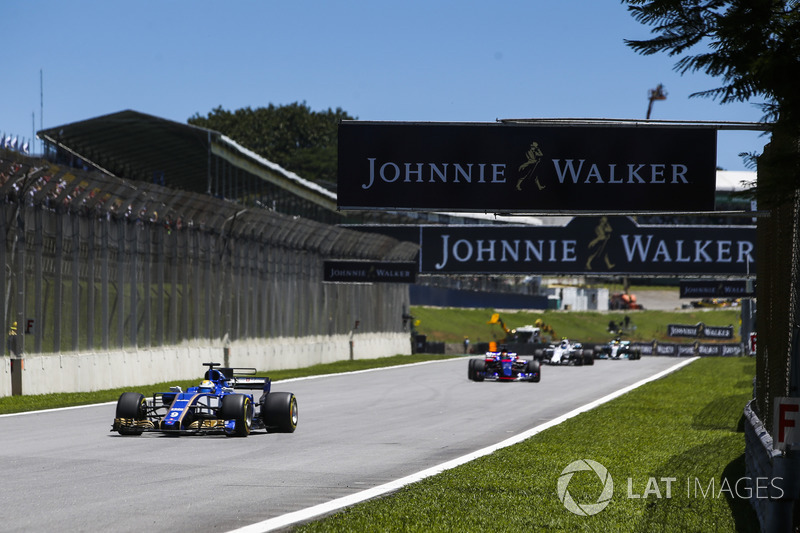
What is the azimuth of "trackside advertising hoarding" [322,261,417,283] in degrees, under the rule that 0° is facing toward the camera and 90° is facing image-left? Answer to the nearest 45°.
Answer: approximately 0°

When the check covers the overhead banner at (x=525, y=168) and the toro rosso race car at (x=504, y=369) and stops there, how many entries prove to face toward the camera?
2

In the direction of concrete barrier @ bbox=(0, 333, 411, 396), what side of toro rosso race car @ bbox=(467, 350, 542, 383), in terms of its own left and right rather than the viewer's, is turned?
right

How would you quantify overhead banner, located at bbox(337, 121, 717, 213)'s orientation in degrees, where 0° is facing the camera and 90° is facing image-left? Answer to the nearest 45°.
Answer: approximately 0°

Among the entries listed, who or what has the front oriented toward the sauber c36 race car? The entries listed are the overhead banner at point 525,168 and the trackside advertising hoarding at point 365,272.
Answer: the trackside advertising hoarding

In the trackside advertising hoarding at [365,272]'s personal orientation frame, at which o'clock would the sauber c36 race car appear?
The sauber c36 race car is roughly at 12 o'clock from the trackside advertising hoarding.

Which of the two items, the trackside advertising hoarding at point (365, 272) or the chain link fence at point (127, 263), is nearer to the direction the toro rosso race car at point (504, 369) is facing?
the chain link fence

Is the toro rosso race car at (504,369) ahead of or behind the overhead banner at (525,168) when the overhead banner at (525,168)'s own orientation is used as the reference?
behind
